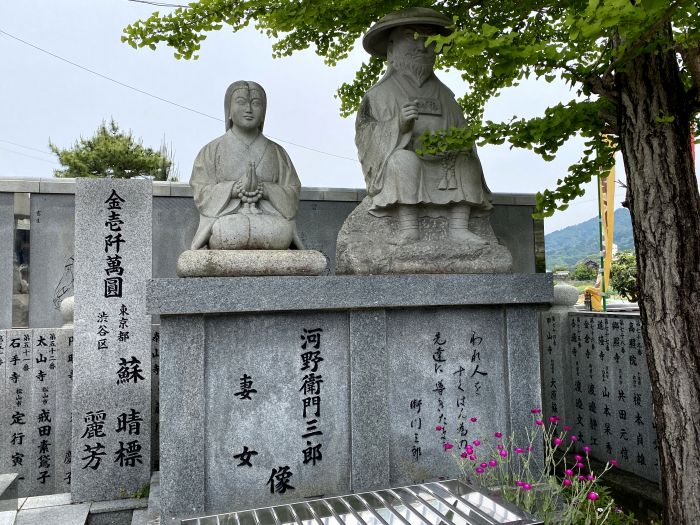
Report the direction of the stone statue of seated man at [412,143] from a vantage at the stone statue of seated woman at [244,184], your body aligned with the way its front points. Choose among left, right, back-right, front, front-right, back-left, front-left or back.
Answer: left

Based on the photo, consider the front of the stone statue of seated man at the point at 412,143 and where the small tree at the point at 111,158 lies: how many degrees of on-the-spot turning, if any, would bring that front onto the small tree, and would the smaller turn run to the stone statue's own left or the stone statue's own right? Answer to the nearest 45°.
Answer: approximately 180°

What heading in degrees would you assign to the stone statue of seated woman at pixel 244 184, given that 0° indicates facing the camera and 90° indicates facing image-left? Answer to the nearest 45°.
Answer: approximately 0°

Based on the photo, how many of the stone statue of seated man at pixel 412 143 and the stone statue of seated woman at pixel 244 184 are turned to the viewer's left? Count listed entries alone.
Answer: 0

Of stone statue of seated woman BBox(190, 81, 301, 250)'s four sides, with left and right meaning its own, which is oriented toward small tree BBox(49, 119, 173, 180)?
back
